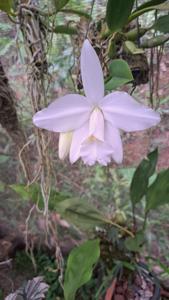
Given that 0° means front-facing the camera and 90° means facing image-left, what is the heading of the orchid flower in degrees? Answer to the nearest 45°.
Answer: approximately 0°
